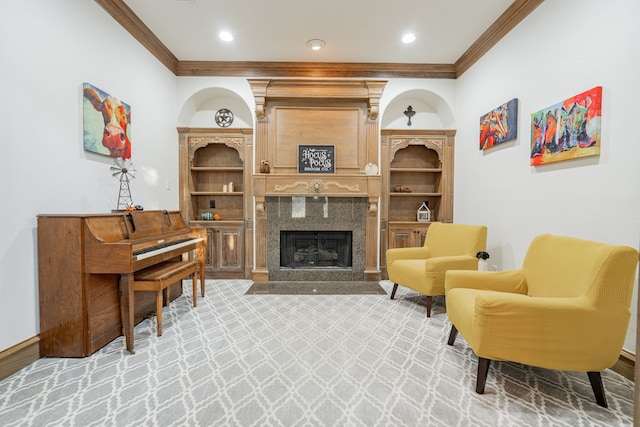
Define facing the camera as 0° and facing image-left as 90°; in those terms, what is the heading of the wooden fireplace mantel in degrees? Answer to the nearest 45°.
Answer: approximately 0°

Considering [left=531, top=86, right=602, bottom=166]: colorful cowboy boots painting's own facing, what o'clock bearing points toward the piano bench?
The piano bench is roughly at 12 o'clock from the colorful cowboy boots painting.

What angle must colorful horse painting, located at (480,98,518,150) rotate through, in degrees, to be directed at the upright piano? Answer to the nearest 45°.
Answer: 0° — it already faces it

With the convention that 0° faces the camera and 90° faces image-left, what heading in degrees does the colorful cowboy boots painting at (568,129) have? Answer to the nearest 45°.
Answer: approximately 45°

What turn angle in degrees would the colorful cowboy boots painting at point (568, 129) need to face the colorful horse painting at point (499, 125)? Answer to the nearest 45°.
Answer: approximately 90° to its right

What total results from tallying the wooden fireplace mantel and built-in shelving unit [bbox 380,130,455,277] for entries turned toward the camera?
2

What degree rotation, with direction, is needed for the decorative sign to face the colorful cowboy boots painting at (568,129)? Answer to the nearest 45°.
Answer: approximately 45° to its left

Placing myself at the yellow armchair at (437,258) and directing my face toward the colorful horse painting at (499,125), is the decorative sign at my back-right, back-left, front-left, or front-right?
back-left

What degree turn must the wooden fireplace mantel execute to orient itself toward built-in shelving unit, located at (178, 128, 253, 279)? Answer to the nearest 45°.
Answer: approximately 90° to its right

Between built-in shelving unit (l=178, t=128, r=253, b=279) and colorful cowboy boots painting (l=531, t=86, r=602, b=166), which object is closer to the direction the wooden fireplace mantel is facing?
the colorful cowboy boots painting

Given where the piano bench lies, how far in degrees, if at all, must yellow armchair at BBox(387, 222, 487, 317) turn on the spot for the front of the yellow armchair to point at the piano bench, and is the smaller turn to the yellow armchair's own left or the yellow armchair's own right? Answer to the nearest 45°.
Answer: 0° — it already faces it

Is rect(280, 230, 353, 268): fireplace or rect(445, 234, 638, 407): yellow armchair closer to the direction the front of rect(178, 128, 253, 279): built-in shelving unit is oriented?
the yellow armchair
